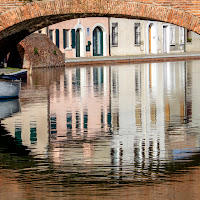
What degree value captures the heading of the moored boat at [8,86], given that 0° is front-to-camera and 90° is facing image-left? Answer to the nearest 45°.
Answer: approximately 270°
